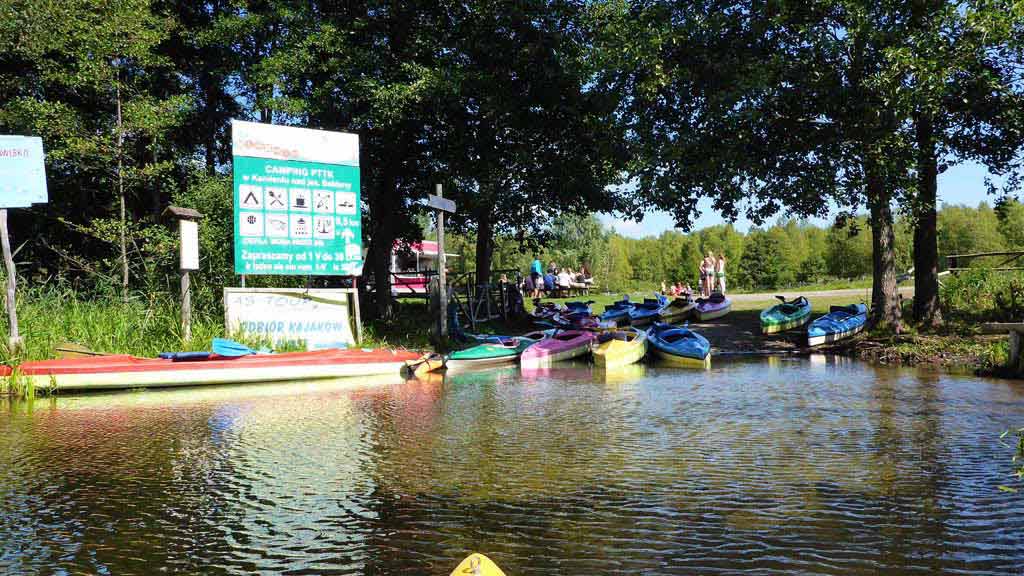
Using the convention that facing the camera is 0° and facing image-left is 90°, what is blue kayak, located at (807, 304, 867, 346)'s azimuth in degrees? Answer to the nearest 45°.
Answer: approximately 45°

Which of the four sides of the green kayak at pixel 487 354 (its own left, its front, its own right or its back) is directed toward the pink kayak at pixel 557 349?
back

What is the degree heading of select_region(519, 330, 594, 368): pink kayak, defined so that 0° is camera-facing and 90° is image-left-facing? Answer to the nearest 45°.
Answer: approximately 45°

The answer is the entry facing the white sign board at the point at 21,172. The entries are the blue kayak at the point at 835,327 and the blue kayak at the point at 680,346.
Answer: the blue kayak at the point at 835,327

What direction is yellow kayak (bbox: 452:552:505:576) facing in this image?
away from the camera

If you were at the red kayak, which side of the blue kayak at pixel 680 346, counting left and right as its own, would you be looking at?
right

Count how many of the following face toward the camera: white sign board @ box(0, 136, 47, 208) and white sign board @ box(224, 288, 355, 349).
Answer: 2

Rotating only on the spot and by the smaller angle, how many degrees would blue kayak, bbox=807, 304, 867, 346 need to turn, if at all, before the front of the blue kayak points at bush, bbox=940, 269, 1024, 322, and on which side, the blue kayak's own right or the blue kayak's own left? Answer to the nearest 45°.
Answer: approximately 180°

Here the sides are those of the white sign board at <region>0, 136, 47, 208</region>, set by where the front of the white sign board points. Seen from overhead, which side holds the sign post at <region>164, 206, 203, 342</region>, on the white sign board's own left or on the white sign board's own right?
on the white sign board's own left

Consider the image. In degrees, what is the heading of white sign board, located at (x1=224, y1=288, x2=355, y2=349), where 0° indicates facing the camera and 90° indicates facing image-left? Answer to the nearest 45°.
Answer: approximately 0°
